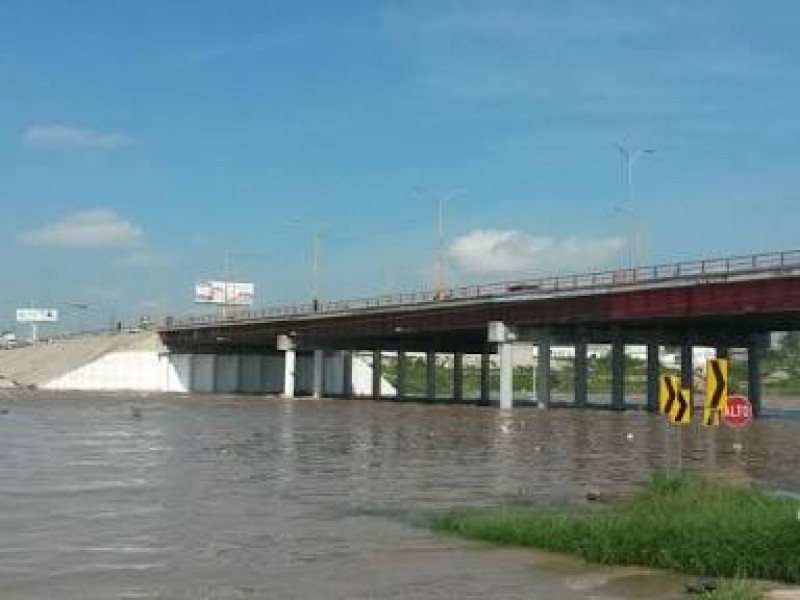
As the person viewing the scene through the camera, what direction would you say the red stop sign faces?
facing the viewer

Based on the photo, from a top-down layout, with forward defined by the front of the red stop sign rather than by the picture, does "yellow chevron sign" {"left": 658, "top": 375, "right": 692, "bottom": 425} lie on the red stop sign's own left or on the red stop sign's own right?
on the red stop sign's own right

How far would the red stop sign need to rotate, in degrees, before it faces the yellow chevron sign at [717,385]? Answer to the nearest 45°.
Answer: approximately 45° to its right
